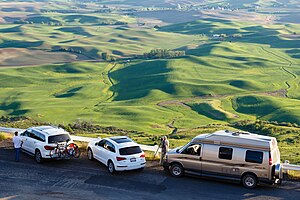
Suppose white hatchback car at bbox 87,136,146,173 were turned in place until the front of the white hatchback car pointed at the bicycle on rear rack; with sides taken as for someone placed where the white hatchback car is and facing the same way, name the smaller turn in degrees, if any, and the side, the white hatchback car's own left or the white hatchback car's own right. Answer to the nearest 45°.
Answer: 0° — it already faces it

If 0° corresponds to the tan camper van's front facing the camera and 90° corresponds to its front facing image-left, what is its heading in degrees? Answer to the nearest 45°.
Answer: approximately 90°

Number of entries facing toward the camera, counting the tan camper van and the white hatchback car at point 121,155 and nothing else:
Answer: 0

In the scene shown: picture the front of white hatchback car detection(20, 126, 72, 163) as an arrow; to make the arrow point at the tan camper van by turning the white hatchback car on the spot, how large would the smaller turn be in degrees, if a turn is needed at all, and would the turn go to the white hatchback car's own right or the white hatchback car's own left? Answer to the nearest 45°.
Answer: approximately 180°

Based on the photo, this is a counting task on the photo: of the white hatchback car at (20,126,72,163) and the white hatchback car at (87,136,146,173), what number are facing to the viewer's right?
0

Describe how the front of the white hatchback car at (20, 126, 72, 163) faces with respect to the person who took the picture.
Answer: facing away from the viewer and to the left of the viewer

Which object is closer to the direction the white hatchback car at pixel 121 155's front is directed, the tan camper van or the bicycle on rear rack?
the bicycle on rear rack

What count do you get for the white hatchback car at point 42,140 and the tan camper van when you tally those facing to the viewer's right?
0

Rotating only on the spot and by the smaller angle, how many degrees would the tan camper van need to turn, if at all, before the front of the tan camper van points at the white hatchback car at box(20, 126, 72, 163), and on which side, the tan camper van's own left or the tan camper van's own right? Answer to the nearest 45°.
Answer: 0° — it already faces it

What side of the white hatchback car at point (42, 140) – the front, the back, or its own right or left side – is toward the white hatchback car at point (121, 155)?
back

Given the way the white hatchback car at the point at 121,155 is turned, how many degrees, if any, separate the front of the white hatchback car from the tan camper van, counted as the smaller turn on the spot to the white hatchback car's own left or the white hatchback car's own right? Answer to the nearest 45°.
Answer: approximately 180°

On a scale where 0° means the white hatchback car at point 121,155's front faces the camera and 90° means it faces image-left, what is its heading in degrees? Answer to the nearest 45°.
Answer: approximately 135°

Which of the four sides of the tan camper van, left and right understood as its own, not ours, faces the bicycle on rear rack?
front

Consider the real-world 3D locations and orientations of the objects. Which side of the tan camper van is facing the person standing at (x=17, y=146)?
front

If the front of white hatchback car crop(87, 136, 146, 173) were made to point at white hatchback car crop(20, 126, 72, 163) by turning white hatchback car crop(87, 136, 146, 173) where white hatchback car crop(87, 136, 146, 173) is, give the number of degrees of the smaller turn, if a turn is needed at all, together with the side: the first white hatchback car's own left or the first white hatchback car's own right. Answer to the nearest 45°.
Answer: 0° — it already faces it

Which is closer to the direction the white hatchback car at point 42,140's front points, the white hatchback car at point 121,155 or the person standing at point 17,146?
the person standing
